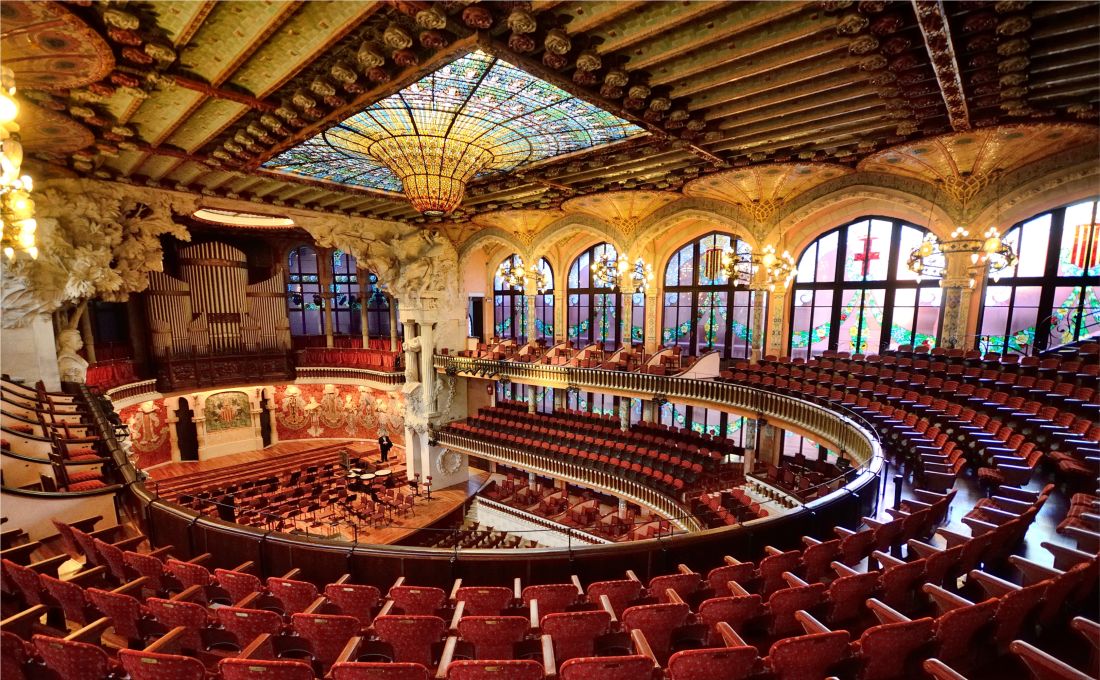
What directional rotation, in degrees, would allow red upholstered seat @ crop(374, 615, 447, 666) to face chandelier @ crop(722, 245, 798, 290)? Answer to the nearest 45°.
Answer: approximately 45° to its right

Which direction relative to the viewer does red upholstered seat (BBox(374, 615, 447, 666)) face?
away from the camera

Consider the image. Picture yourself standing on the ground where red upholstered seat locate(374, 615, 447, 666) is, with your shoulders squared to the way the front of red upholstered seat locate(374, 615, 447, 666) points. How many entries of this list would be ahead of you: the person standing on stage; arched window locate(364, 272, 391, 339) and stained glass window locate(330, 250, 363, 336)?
3

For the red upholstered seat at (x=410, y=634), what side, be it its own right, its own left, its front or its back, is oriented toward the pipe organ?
front

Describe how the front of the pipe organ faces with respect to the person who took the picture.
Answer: facing the viewer

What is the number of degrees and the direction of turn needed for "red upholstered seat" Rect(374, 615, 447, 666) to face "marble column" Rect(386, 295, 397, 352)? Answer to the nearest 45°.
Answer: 0° — it already faces it

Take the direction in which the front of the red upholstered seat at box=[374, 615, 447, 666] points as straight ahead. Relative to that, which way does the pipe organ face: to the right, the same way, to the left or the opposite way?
the opposite way

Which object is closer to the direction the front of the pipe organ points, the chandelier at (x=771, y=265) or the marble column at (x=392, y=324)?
the chandelier

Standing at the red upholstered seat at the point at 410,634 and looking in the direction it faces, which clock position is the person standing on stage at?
The person standing on stage is roughly at 12 o'clock from the red upholstered seat.
